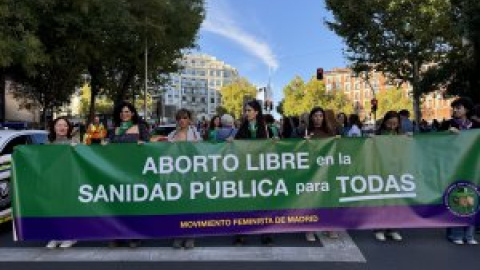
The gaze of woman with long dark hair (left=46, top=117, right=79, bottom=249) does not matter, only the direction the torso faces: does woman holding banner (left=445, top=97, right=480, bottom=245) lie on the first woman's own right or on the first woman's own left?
on the first woman's own left

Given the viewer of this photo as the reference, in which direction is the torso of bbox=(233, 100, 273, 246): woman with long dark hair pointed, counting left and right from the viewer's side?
facing the viewer

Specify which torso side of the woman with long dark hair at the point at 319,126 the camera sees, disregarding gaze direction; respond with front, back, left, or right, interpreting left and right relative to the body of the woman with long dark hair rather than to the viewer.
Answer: front

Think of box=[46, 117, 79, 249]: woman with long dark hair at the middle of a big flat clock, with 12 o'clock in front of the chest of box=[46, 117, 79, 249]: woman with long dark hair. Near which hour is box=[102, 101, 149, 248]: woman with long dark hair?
box=[102, 101, 149, 248]: woman with long dark hair is roughly at 10 o'clock from box=[46, 117, 79, 249]: woman with long dark hair.

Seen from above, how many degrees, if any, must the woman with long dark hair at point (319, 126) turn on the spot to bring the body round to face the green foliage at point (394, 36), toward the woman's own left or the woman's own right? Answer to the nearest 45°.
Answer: approximately 180°

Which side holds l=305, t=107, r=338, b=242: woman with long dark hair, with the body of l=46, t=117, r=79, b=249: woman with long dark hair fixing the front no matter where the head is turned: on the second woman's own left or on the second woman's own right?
on the second woman's own left

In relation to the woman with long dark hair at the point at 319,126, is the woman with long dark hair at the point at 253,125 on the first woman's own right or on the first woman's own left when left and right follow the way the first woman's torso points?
on the first woman's own right

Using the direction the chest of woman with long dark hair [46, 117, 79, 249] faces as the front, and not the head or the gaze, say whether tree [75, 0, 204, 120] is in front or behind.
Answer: behind

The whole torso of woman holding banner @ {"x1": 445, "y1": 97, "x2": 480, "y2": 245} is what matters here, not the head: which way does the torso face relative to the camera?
toward the camera

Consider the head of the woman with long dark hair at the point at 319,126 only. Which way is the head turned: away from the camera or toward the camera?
toward the camera

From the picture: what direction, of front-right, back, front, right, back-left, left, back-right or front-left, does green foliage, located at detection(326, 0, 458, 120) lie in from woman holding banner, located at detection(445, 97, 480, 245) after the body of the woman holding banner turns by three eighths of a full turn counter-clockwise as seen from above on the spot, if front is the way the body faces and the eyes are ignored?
front-left
